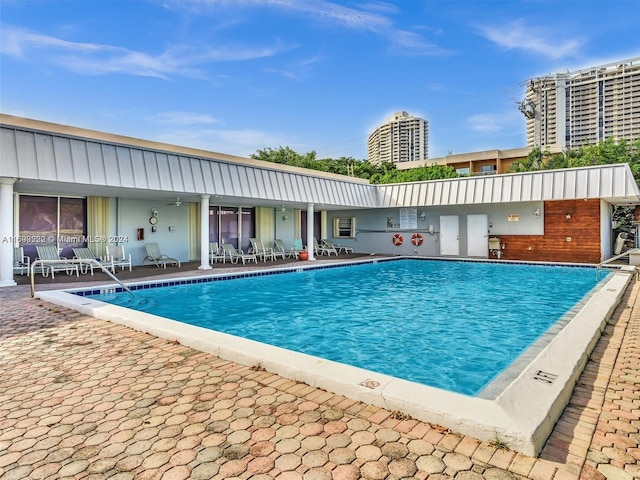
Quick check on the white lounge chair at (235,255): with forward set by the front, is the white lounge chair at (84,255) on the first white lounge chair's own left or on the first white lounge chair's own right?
on the first white lounge chair's own right

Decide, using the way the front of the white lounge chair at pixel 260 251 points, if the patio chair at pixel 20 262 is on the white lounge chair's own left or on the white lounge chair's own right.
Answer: on the white lounge chair's own right

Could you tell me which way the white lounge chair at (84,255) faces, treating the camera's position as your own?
facing the viewer and to the right of the viewer

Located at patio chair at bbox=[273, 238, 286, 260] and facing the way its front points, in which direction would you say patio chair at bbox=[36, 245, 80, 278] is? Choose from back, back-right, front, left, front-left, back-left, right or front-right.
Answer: right

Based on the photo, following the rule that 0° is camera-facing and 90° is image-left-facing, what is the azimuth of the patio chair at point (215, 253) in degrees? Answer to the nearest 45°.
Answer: approximately 315°

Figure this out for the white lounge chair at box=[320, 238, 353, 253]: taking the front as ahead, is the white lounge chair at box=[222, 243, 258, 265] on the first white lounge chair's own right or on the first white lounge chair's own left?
on the first white lounge chair's own right

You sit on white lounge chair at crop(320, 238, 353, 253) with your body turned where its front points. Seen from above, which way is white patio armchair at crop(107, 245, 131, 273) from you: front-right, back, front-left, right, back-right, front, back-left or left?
right

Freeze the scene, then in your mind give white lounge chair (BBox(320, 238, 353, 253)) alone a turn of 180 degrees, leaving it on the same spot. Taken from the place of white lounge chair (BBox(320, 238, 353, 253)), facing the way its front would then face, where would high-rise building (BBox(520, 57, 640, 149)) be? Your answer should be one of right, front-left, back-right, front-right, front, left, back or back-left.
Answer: right

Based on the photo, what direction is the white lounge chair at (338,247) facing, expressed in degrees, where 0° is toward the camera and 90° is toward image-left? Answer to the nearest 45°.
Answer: approximately 315°

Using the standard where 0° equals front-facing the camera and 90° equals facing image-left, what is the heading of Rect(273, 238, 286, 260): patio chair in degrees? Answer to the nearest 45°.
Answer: approximately 315°

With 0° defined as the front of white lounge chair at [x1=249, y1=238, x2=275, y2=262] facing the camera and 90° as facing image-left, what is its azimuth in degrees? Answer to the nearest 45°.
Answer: approximately 315°

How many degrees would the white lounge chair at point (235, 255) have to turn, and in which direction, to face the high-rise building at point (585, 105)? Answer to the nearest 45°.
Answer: approximately 90° to its left

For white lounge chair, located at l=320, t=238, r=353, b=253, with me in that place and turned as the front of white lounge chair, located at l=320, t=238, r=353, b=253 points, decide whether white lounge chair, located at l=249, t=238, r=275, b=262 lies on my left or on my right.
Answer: on my right

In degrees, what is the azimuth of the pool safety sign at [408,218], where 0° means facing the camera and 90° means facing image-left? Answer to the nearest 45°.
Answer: approximately 0°
